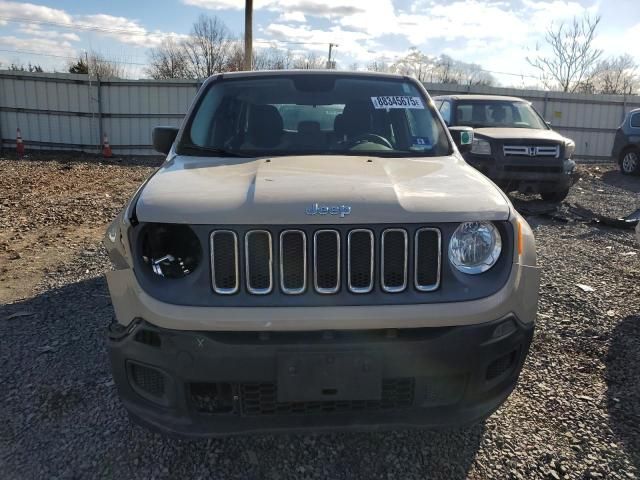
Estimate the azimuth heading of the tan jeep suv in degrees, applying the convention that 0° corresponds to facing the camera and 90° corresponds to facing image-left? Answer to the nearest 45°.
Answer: approximately 0°

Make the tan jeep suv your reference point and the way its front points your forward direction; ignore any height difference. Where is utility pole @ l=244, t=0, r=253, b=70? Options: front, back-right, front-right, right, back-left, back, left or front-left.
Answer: back

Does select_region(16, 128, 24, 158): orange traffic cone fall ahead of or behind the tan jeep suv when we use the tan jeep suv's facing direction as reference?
behind

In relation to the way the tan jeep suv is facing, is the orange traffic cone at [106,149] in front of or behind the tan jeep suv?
behind

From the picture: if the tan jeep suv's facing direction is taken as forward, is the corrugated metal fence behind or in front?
behind
